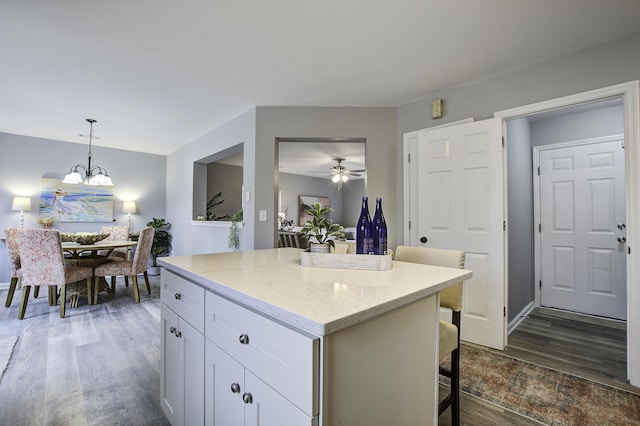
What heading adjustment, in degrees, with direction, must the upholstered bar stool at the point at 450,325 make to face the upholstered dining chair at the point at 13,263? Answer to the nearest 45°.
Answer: approximately 45° to its right

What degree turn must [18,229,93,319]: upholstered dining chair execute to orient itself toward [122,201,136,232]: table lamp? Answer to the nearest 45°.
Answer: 0° — it already faces it

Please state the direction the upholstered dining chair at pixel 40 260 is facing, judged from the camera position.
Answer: facing away from the viewer and to the right of the viewer

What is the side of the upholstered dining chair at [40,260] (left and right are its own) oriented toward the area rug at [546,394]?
right

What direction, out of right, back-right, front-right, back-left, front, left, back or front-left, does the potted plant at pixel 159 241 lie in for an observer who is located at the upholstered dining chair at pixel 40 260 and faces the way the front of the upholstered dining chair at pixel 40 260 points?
front

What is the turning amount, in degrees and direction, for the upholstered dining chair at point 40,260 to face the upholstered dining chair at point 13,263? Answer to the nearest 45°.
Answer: approximately 45° to its left

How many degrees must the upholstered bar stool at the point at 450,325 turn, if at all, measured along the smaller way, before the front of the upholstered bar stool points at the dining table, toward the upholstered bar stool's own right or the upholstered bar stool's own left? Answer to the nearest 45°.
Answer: approximately 45° to the upholstered bar stool's own right

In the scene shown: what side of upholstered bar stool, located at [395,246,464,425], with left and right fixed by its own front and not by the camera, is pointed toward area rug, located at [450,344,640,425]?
back

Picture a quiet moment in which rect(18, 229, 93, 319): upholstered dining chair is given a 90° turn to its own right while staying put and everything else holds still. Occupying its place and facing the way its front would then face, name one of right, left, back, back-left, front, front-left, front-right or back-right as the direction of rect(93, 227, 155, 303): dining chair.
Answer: front-left
